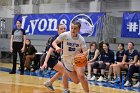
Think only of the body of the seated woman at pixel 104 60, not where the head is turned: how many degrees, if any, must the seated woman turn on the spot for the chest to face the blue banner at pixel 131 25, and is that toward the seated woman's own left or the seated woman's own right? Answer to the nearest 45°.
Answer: approximately 180°

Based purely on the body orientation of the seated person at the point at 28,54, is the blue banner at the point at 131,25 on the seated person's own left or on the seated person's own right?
on the seated person's own left

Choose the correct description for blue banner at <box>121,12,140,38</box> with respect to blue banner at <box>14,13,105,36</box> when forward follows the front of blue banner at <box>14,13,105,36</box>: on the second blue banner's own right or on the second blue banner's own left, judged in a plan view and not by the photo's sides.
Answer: on the second blue banner's own left

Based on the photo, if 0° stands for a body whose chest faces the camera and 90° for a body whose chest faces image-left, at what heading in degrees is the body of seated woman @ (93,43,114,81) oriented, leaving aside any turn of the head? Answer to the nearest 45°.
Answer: approximately 45°

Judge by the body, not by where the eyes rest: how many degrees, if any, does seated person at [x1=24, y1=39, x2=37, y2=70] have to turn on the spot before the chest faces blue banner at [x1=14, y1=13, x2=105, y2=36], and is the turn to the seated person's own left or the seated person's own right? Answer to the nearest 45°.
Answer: approximately 180°

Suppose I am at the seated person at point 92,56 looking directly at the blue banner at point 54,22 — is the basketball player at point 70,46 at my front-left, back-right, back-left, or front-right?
back-left

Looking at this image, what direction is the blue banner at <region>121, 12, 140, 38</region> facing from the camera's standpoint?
toward the camera

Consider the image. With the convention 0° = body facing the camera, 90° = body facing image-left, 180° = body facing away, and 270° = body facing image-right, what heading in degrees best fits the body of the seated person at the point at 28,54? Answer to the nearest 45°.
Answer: approximately 45°

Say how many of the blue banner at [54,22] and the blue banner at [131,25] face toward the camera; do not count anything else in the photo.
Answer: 2

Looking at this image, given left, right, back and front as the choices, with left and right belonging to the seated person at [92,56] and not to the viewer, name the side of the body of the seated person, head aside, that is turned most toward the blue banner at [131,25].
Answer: back
